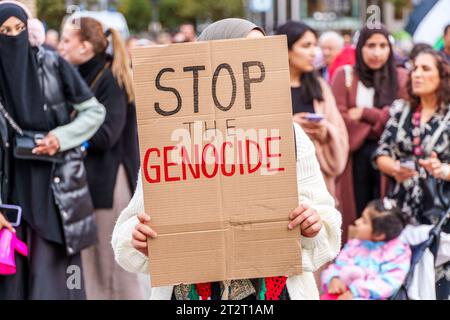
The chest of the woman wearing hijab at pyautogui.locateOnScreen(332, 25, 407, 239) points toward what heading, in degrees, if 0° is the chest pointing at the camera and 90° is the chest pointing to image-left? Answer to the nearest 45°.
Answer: approximately 0°

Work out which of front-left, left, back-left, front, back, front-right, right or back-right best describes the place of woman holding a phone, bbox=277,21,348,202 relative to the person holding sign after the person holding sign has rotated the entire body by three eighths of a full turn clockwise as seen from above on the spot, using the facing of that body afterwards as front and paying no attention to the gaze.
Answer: front-right

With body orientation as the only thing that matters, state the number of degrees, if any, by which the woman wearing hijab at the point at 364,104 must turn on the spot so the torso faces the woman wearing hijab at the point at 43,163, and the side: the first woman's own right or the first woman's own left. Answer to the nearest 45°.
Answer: approximately 45° to the first woman's own right

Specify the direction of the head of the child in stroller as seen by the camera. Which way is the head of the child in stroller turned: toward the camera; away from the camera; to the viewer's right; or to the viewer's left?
to the viewer's left
